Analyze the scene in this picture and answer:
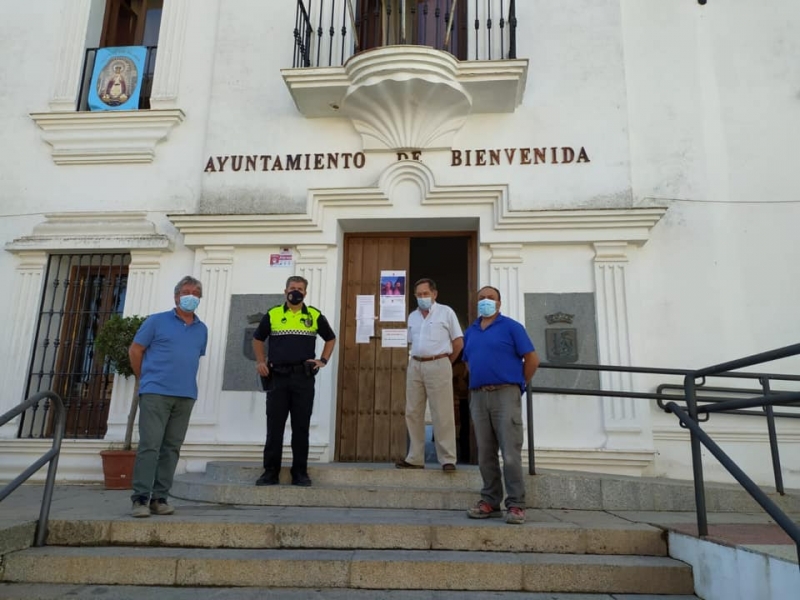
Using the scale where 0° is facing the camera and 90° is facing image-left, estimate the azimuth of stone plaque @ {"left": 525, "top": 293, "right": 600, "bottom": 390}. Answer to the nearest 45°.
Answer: approximately 0°

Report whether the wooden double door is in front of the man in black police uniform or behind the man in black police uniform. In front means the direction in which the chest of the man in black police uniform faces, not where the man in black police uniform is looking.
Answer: behind

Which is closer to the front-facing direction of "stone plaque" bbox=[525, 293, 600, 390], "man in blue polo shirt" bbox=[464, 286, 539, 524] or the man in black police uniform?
the man in blue polo shirt

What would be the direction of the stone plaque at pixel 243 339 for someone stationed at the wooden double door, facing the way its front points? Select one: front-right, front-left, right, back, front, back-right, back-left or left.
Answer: right

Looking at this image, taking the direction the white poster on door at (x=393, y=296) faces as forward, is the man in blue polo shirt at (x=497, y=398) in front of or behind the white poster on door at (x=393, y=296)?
in front

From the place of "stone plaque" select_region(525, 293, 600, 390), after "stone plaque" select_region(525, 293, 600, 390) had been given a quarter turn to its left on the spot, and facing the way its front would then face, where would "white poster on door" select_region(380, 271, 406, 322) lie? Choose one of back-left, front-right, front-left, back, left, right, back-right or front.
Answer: back

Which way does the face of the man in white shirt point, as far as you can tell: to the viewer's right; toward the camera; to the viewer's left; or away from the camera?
toward the camera

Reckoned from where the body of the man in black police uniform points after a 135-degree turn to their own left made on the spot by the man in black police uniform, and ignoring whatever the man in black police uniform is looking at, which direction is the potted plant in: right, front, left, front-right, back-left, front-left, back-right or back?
left

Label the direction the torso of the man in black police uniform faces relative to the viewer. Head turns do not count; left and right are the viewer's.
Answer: facing the viewer

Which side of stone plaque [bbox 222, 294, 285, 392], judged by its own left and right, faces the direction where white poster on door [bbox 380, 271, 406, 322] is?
left

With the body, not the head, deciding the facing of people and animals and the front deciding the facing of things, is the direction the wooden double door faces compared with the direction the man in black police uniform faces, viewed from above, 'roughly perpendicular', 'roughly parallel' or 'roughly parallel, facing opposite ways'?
roughly parallel

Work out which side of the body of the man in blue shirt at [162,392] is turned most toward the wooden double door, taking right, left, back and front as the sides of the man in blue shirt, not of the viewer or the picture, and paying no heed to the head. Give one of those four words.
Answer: left

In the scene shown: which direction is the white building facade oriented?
toward the camera

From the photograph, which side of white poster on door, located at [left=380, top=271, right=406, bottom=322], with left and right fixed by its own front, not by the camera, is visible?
front
